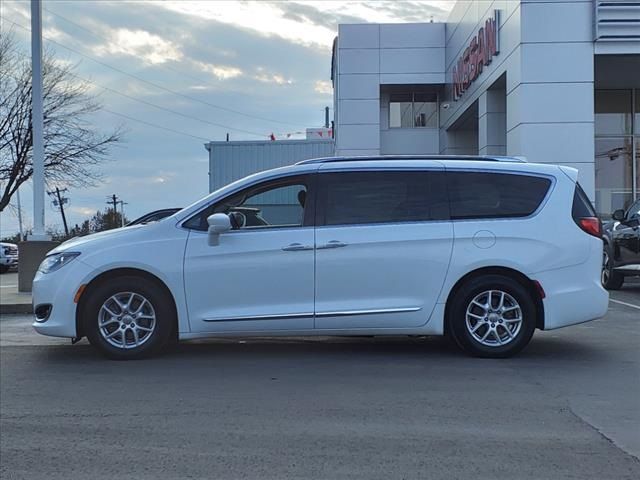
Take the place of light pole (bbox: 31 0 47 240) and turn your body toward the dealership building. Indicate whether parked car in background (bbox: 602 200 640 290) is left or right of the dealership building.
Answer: right

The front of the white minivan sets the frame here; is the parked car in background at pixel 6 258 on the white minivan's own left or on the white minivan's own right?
on the white minivan's own right

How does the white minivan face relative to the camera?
to the viewer's left

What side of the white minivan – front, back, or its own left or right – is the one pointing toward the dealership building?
right
